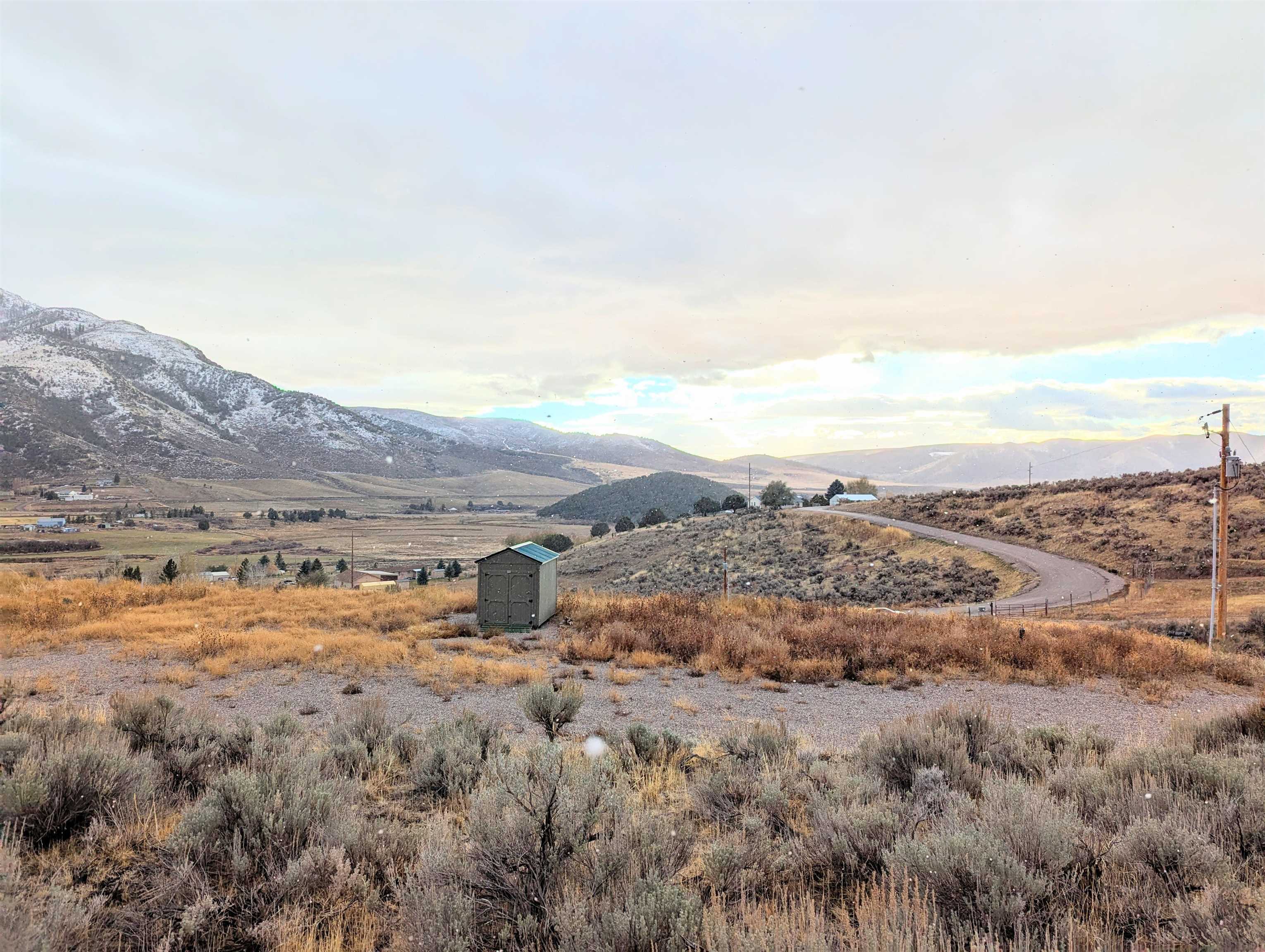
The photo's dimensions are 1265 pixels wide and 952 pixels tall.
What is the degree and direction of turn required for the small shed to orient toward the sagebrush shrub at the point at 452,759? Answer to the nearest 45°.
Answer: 0° — it already faces it

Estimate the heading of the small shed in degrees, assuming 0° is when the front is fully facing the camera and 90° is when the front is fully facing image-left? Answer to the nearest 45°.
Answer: approximately 0°

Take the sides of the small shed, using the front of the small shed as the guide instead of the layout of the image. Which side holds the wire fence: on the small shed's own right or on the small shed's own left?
on the small shed's own left

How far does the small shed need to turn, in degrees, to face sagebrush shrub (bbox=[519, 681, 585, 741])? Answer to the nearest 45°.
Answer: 0° — it already faces it

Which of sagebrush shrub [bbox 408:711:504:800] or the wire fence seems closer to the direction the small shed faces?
the sagebrush shrub

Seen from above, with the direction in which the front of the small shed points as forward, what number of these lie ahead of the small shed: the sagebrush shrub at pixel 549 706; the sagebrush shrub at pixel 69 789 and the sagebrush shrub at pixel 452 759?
3
